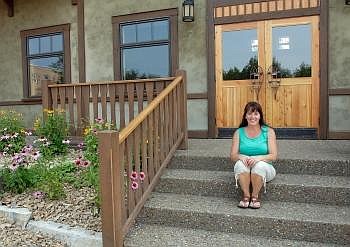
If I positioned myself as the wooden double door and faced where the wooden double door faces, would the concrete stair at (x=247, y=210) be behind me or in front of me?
in front

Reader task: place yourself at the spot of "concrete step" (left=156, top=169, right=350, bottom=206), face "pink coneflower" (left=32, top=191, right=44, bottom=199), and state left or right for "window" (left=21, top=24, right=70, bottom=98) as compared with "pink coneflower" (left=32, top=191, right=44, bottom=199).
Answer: right

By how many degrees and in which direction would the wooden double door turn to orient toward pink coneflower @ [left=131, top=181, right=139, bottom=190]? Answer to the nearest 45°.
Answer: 0° — it already faces it

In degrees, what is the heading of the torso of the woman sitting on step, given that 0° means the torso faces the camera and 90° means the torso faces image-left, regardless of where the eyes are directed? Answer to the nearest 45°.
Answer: approximately 0°

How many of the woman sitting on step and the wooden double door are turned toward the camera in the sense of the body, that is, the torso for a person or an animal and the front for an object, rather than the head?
2

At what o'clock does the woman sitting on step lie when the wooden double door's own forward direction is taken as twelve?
The woman sitting on step is roughly at 12 o'clock from the wooden double door.

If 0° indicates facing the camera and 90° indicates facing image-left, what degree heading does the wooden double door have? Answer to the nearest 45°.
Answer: approximately 0°

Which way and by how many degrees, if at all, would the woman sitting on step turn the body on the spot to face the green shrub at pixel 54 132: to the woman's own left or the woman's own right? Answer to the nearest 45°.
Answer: approximately 135° to the woman's own right
